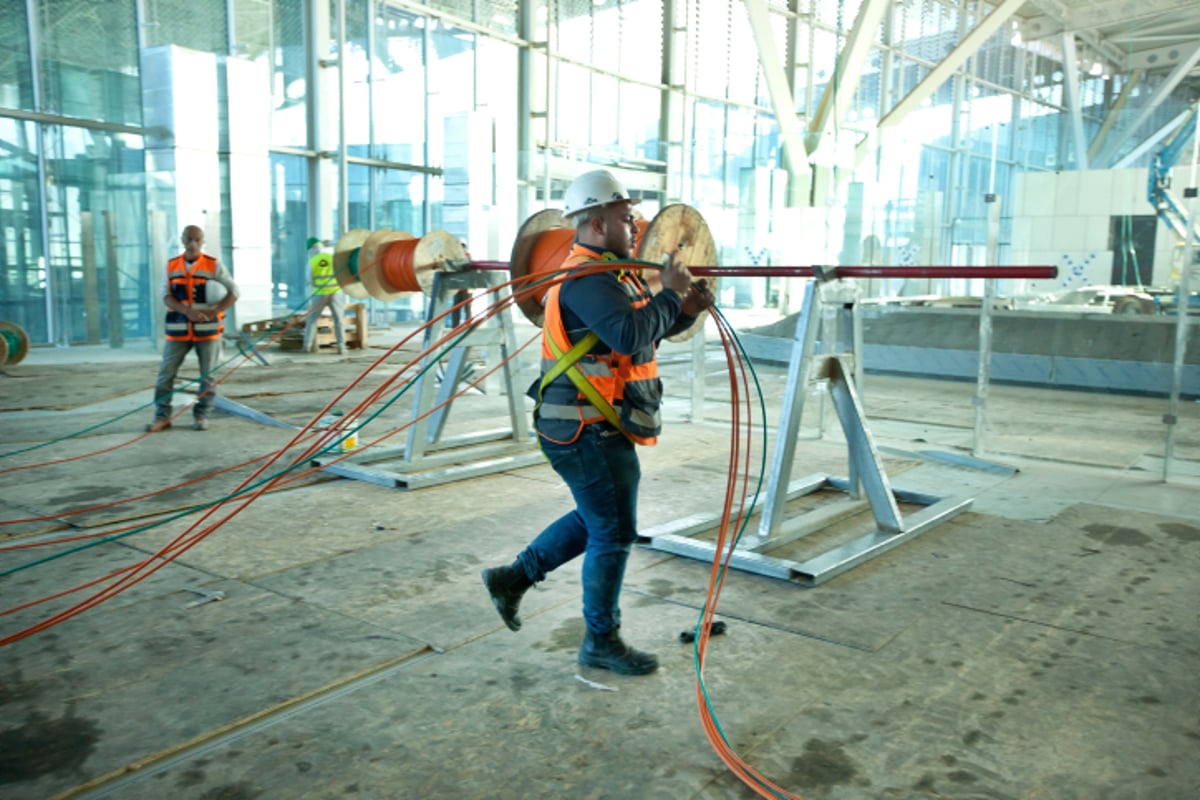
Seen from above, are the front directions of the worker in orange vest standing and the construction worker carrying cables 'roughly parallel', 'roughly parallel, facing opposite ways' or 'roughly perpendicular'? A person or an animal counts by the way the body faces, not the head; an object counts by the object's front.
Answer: roughly perpendicular

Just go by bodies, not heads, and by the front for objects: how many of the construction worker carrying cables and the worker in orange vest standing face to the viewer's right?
1

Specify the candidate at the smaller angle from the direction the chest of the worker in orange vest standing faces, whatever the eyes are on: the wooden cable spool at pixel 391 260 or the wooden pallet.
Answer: the wooden cable spool

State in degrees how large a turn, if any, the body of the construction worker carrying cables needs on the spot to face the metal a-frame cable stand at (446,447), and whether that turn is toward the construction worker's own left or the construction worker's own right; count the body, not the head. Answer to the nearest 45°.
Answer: approximately 90° to the construction worker's own left

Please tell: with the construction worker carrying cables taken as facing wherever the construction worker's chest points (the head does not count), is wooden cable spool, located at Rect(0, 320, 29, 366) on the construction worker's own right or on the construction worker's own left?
on the construction worker's own left

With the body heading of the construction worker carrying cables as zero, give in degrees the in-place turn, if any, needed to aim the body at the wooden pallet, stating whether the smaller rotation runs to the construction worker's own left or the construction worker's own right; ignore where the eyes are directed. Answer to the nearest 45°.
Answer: approximately 90° to the construction worker's own left

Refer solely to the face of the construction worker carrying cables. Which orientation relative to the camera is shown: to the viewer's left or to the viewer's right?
to the viewer's right

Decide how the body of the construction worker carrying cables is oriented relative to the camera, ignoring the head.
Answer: to the viewer's right

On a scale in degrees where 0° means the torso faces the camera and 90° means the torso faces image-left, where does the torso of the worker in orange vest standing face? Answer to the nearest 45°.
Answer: approximately 0°

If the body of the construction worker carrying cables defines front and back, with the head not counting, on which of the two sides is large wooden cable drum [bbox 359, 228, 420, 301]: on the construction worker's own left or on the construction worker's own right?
on the construction worker's own left

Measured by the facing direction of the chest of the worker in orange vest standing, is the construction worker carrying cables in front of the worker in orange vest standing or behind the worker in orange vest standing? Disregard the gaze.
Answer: in front

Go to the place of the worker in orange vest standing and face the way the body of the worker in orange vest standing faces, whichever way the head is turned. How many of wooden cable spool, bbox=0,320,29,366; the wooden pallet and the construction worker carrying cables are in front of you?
1
